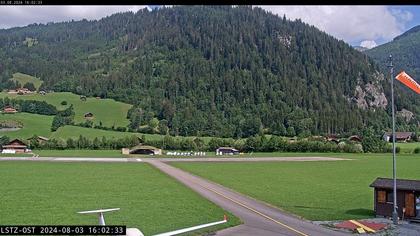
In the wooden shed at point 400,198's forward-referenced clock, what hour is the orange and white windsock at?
The orange and white windsock is roughly at 12 o'clock from the wooden shed.

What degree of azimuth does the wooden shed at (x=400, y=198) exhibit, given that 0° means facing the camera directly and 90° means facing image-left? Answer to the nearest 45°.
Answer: approximately 0°
